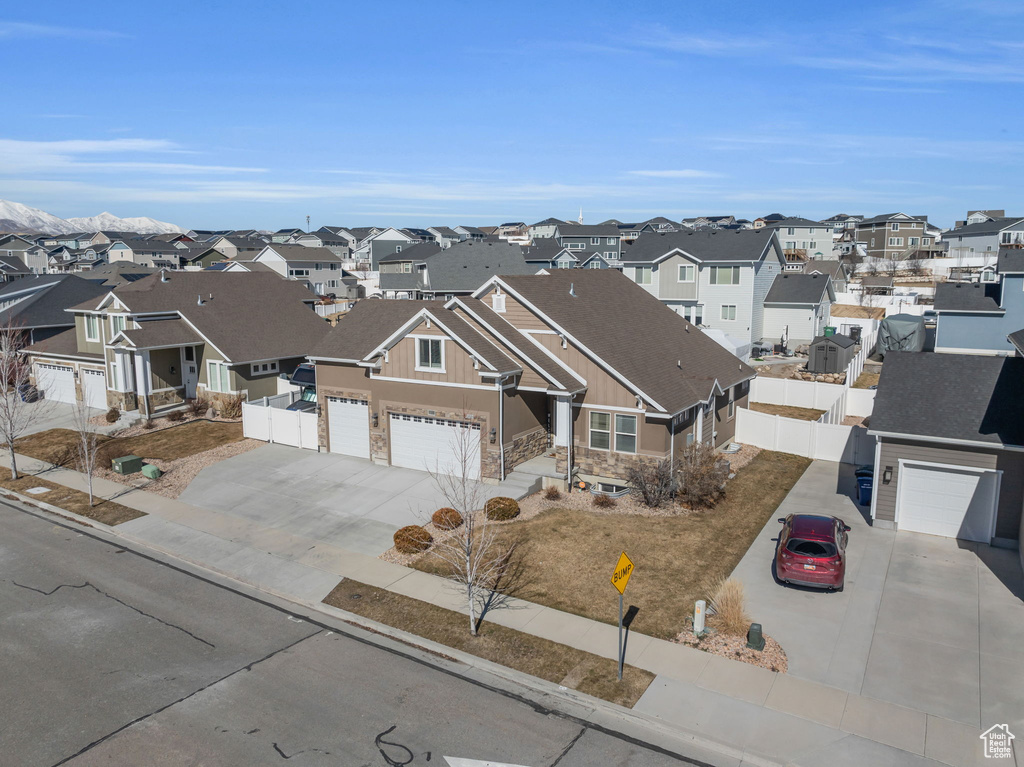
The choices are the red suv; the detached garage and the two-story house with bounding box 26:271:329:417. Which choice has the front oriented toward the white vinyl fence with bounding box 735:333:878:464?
the red suv

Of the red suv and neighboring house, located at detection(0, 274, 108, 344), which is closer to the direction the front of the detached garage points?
the red suv

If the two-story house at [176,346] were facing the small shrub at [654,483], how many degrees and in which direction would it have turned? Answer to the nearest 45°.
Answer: approximately 90° to its left

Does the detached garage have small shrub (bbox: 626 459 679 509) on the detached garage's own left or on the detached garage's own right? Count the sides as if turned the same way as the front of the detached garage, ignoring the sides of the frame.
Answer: on the detached garage's own right

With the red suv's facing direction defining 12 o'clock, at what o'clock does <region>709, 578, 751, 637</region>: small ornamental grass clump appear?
The small ornamental grass clump is roughly at 7 o'clock from the red suv.

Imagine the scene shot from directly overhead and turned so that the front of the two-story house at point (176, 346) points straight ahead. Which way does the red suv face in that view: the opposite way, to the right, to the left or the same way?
the opposite way

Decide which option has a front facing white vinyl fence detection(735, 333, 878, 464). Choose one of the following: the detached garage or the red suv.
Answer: the red suv

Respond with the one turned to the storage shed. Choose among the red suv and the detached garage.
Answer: the red suv

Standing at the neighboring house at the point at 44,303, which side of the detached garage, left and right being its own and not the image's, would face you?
right

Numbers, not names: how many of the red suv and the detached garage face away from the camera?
1

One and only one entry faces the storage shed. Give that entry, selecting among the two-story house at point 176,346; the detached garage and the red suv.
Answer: the red suv

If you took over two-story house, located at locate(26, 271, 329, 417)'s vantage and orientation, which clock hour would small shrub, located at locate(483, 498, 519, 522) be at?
The small shrub is roughly at 10 o'clock from the two-story house.

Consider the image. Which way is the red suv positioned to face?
away from the camera

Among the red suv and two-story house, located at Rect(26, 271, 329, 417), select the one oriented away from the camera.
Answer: the red suv
